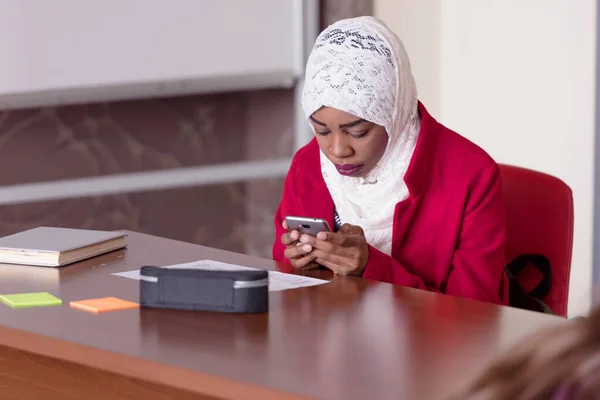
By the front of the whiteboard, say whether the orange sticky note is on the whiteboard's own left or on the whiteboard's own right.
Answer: on the whiteboard's own right

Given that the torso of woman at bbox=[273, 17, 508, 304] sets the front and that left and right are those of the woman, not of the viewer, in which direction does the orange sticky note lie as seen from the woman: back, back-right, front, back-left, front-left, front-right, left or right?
front

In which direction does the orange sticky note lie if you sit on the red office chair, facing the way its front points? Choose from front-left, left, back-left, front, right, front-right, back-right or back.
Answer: front

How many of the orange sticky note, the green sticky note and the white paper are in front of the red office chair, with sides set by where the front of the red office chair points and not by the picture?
3

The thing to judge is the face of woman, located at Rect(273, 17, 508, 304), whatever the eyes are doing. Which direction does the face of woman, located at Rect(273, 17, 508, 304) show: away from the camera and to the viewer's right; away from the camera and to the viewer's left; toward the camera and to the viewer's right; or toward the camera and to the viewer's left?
toward the camera and to the viewer's left

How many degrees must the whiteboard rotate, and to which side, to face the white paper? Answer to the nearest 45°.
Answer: approximately 45° to its right

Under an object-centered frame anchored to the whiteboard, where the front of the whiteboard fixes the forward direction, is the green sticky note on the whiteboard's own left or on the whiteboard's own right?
on the whiteboard's own right

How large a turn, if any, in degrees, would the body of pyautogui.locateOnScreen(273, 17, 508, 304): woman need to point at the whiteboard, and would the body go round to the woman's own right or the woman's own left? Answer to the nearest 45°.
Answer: approximately 90° to the woman's own right

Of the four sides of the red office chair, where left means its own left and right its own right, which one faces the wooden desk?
front

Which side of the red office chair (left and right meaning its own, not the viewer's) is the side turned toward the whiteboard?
right

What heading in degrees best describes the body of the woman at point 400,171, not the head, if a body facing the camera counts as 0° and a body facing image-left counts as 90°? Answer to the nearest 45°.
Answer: approximately 45°

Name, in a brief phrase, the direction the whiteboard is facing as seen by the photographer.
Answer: facing the viewer and to the right of the viewer

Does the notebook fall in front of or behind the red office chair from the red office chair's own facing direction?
in front

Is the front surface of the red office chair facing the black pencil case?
yes

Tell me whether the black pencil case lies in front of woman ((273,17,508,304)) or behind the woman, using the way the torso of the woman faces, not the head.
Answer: in front

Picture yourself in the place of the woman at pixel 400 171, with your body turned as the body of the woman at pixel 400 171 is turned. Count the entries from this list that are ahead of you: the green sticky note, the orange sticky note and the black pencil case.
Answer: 3
